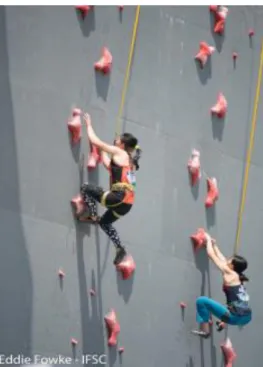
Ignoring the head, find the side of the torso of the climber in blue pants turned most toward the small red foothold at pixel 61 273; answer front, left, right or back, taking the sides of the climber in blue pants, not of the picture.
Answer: left

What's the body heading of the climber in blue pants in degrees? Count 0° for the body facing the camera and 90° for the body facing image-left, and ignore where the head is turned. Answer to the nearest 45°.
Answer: approximately 135°

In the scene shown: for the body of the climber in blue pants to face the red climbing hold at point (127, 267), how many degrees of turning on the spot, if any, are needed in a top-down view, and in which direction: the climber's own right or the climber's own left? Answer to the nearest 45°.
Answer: approximately 45° to the climber's own left

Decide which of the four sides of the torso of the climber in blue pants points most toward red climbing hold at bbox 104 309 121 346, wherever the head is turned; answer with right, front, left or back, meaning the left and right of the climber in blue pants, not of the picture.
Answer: left
